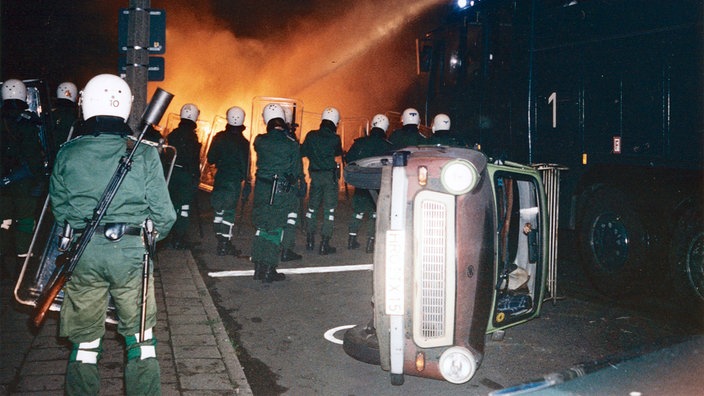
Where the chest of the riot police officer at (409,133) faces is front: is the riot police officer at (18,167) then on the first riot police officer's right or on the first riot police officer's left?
on the first riot police officer's left

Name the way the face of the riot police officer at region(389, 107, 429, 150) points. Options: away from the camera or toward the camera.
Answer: away from the camera

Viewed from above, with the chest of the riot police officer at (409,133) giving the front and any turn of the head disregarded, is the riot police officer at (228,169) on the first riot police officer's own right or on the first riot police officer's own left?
on the first riot police officer's own left

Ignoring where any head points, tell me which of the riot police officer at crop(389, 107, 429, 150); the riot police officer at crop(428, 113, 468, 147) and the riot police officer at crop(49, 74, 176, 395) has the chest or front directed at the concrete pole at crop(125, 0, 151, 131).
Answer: the riot police officer at crop(49, 74, 176, 395)

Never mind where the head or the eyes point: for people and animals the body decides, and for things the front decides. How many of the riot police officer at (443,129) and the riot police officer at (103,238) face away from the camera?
2

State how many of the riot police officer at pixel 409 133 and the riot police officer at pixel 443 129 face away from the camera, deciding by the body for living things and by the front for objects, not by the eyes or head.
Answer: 2

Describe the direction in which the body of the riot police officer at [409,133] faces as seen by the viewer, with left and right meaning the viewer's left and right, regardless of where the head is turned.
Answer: facing away from the viewer

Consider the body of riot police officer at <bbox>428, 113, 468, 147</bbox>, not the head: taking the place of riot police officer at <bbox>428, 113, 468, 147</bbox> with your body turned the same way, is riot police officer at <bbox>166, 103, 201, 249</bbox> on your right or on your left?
on your left

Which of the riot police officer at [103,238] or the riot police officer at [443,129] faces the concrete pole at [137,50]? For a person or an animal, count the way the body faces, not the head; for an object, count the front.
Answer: the riot police officer at [103,238]

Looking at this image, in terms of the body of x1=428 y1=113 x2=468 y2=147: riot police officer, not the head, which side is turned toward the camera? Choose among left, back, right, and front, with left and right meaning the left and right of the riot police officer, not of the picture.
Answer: back

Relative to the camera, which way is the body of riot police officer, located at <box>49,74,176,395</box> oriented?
away from the camera
